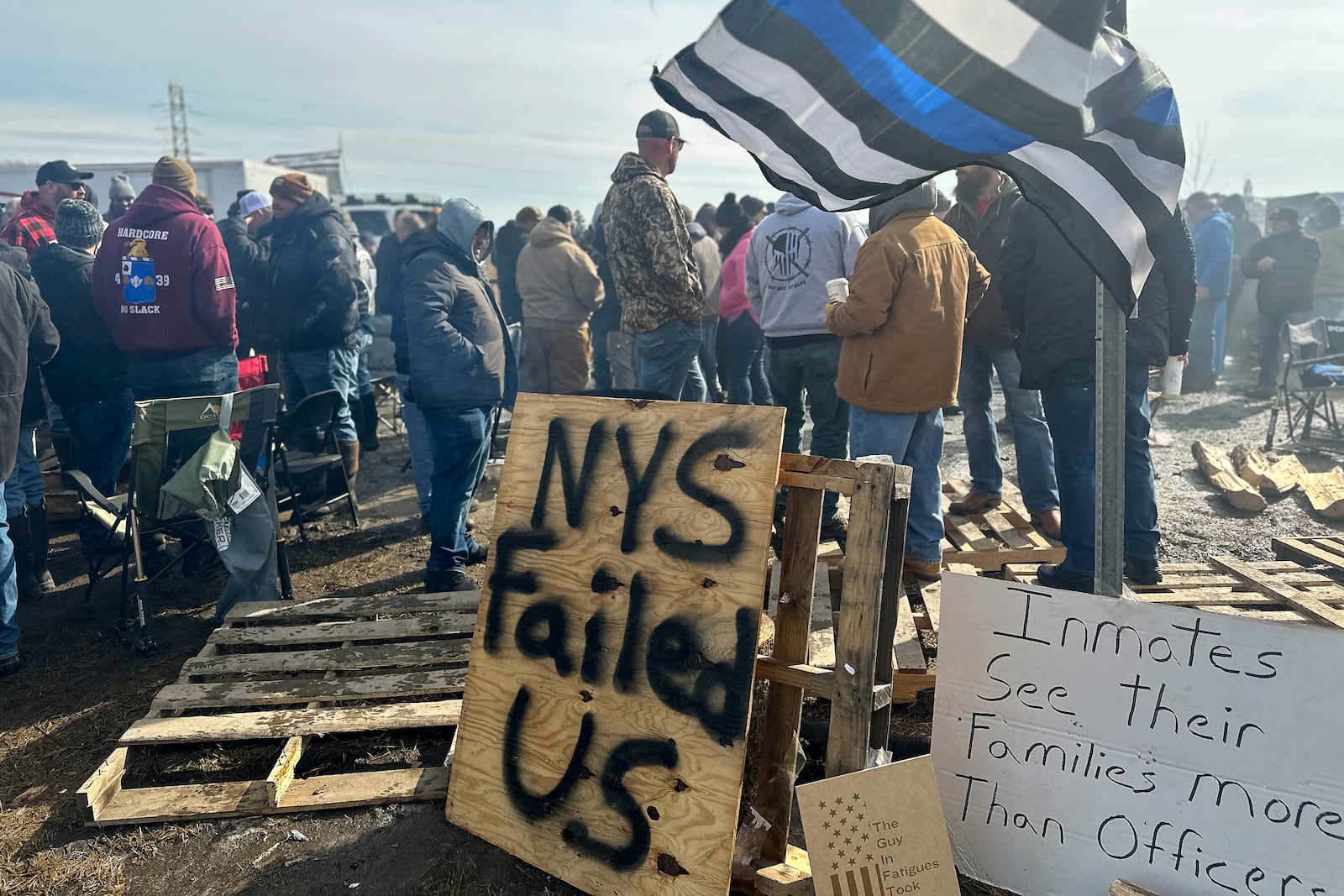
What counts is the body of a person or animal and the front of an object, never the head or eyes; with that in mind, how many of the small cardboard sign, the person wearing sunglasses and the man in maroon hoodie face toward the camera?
1

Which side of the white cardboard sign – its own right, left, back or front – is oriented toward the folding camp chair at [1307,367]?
back

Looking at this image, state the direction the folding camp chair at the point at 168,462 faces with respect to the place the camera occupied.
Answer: facing away from the viewer and to the left of the viewer

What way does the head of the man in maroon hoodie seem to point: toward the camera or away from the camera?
away from the camera

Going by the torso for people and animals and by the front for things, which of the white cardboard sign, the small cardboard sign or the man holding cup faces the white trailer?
the man holding cup

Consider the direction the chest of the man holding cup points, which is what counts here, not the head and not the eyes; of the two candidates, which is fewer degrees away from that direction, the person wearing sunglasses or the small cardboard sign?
the person wearing sunglasses

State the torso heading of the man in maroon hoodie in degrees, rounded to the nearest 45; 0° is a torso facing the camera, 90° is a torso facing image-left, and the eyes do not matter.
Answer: approximately 225°

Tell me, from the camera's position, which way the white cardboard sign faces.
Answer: facing the viewer

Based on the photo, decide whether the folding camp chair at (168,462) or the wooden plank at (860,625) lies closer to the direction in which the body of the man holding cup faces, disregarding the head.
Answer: the folding camp chair

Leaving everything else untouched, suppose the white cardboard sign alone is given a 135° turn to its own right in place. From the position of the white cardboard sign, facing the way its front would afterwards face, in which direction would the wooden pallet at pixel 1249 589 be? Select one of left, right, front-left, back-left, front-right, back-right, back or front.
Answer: front-right

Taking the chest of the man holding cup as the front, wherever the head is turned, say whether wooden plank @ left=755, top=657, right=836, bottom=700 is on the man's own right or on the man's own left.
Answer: on the man's own left

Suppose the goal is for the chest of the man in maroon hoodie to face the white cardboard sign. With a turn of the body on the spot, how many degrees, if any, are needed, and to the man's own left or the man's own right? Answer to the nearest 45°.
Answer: approximately 90° to the man's own right

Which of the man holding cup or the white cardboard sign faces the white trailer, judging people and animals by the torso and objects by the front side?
the man holding cup
